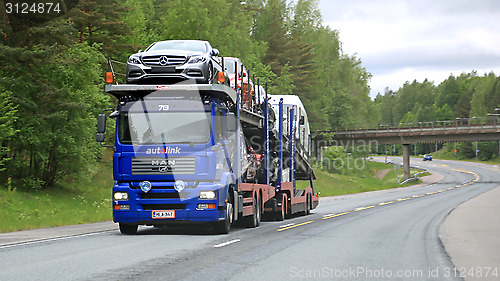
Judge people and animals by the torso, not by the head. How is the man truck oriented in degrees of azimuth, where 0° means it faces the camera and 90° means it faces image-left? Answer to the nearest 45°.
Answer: approximately 0°
